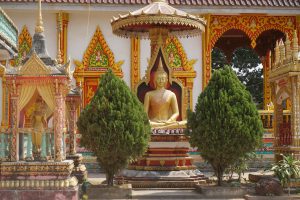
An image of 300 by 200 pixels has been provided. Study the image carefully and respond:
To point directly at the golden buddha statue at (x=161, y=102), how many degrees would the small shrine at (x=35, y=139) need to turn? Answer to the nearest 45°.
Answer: approximately 135° to its left

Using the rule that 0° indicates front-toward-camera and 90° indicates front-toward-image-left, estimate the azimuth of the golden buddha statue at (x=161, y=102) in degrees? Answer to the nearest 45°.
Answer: approximately 0°

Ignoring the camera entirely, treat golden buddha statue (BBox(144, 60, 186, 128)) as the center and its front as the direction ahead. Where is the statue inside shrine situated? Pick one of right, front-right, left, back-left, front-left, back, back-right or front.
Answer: front-right

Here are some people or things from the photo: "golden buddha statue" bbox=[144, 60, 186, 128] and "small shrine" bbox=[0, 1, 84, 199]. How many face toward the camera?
2

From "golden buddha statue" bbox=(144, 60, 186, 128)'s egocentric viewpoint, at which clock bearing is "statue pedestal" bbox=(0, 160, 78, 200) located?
The statue pedestal is roughly at 1 o'clock from the golden buddha statue.

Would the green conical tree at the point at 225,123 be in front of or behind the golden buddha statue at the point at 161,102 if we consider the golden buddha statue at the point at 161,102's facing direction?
in front

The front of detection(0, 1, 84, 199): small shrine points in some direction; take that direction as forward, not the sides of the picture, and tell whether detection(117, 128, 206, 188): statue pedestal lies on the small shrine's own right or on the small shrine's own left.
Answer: on the small shrine's own left

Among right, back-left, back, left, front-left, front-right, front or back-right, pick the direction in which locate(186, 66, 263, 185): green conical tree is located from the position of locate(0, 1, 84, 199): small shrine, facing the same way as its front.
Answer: left

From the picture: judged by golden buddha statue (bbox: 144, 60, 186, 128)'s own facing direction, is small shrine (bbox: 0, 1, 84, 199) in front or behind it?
in front

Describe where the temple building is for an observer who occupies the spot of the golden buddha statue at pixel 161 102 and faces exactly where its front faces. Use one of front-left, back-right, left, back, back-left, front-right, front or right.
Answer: back
